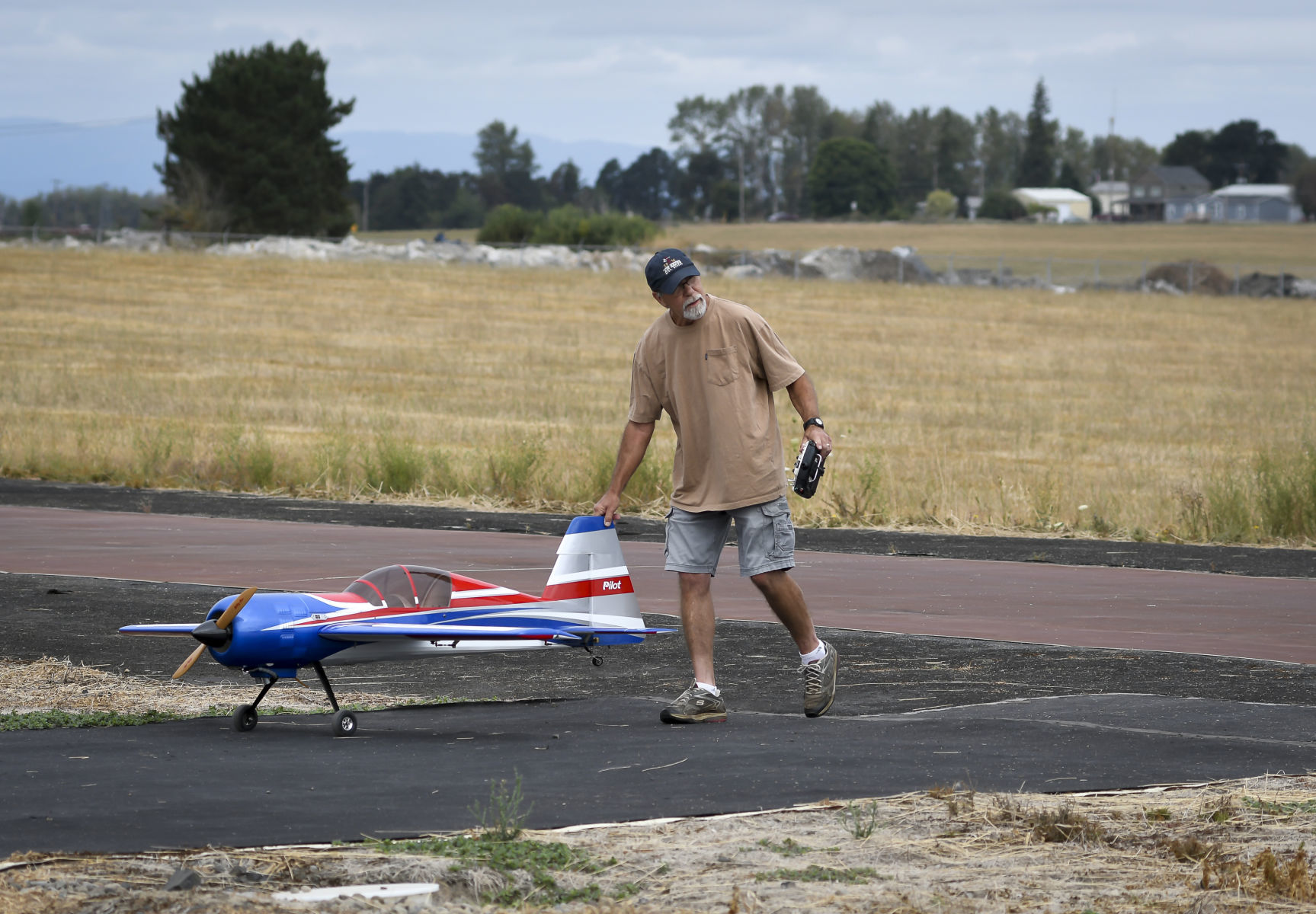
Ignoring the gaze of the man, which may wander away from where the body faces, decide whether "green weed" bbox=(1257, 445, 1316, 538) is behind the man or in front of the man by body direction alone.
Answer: behind

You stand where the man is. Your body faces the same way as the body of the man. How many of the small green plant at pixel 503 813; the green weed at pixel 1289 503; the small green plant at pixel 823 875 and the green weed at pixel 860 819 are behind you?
1

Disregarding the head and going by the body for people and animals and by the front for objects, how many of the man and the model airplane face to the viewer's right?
0

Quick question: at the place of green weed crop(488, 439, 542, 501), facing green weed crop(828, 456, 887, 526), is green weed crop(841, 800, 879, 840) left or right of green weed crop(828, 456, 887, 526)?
right

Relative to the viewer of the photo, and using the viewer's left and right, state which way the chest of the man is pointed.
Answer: facing the viewer and to the left of the viewer

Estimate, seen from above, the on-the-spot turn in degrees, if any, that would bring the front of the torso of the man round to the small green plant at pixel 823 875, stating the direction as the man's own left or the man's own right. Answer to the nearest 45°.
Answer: approximately 45° to the man's own left

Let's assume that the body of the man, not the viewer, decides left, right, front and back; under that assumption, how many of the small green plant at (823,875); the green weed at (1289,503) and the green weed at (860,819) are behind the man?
1

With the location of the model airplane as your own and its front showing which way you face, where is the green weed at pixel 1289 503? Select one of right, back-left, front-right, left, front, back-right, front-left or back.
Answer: back

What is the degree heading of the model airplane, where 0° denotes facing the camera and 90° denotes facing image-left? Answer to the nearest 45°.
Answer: approximately 45°

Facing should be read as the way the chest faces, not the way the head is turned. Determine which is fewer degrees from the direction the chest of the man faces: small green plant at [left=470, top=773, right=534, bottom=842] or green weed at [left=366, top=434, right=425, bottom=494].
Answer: the small green plant

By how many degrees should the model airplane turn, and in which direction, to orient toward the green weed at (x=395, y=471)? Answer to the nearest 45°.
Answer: approximately 135° to its right

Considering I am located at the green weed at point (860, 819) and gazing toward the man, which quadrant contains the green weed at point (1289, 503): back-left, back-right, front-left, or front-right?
front-right

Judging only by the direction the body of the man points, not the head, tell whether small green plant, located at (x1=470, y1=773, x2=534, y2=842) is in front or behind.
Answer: in front

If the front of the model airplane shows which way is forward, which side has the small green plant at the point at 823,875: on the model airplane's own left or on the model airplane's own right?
on the model airplane's own left

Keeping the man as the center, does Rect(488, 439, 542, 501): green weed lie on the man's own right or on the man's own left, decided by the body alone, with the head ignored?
on the man's own right

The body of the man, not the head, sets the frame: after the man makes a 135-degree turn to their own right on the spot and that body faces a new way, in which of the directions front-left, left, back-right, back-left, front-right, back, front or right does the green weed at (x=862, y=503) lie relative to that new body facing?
front
